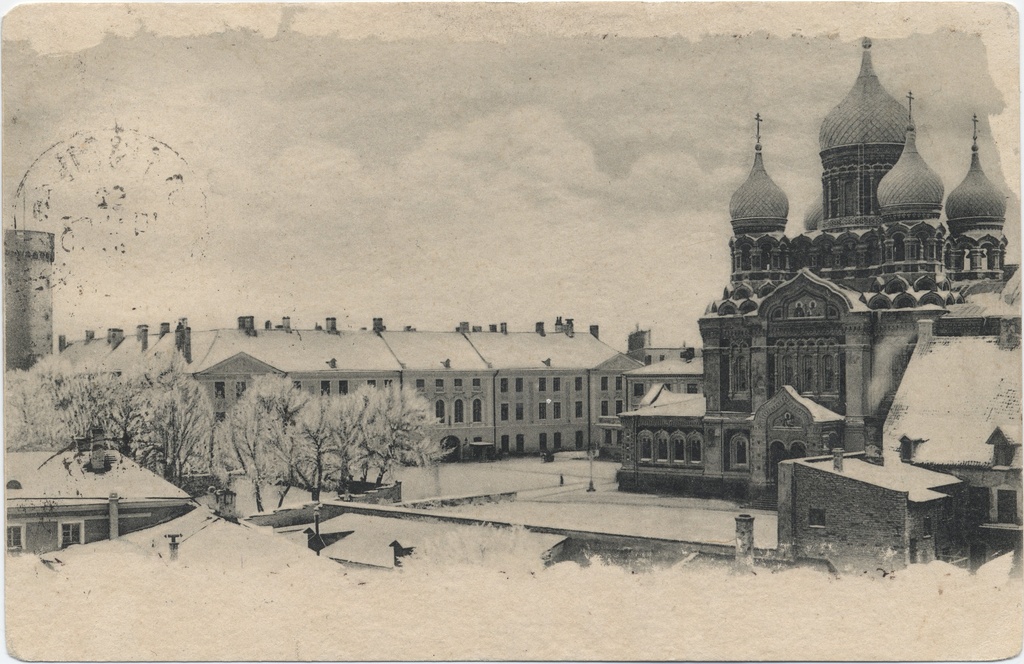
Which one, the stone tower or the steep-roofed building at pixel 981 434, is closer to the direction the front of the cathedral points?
the stone tower

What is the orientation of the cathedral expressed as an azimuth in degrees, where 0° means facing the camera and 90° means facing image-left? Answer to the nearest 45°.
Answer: approximately 90°

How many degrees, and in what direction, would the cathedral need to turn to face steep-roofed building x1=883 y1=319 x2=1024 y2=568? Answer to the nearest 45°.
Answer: approximately 45° to its left

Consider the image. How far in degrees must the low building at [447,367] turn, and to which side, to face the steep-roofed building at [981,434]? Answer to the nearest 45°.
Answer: approximately 45° to its left

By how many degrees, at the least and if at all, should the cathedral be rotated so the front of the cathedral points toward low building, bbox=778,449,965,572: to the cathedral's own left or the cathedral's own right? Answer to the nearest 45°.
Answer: approximately 90° to the cathedral's own left

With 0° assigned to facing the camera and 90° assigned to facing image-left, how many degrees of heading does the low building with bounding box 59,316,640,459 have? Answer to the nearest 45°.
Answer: approximately 0°

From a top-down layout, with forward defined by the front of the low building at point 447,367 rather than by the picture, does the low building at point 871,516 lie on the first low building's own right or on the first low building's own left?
on the first low building's own left
